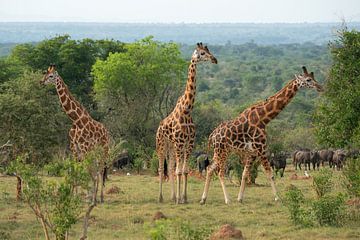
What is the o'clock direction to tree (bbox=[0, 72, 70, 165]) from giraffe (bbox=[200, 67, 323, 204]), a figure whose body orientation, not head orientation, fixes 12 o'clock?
The tree is roughly at 6 o'clock from the giraffe.

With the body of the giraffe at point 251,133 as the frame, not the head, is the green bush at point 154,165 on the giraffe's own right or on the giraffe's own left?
on the giraffe's own left

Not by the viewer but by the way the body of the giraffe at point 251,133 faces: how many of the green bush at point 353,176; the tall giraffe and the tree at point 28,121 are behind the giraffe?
2

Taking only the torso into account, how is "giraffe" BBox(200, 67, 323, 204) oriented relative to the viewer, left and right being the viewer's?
facing to the right of the viewer
